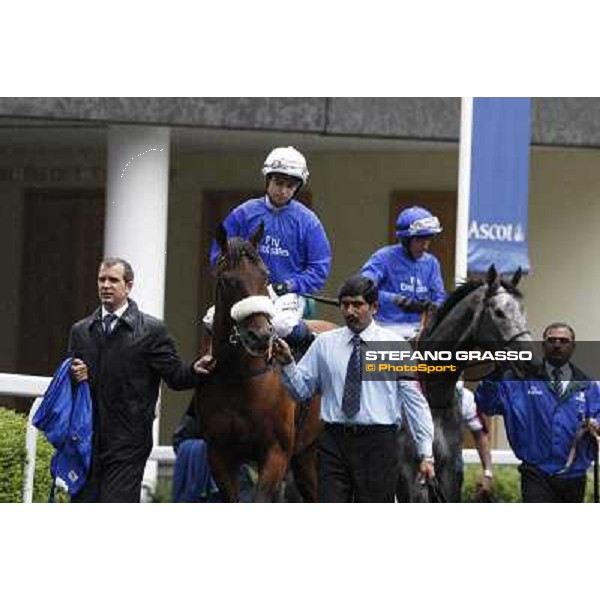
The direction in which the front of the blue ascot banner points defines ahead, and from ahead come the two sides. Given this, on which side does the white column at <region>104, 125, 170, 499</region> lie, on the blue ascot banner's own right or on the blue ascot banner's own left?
on the blue ascot banner's own right

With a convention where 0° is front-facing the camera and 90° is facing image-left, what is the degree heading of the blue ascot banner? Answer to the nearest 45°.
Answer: approximately 0°

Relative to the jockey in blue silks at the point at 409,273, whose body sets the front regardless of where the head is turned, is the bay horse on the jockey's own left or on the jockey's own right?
on the jockey's own right

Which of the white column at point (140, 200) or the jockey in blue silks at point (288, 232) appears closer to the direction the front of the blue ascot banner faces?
the jockey in blue silks

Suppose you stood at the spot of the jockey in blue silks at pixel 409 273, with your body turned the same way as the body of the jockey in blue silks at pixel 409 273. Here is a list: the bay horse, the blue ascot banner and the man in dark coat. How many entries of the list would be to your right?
2

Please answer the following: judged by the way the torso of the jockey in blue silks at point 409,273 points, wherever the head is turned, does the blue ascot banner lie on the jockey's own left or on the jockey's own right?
on the jockey's own left

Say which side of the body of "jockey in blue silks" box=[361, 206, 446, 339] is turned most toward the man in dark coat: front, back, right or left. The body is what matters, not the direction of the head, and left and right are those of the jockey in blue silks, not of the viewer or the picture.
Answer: right

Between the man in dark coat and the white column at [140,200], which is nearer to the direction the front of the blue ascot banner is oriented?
the man in dark coat

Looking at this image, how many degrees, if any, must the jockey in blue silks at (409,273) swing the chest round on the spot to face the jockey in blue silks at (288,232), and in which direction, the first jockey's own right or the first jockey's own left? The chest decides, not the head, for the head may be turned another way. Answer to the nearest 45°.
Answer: approximately 90° to the first jockey's own right

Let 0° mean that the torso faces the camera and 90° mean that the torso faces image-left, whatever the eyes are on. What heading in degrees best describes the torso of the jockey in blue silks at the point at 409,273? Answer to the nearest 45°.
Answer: approximately 315°
